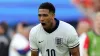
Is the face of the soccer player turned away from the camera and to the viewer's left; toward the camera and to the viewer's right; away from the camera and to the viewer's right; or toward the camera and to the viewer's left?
toward the camera and to the viewer's left

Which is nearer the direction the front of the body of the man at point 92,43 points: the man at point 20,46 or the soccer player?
the soccer player
